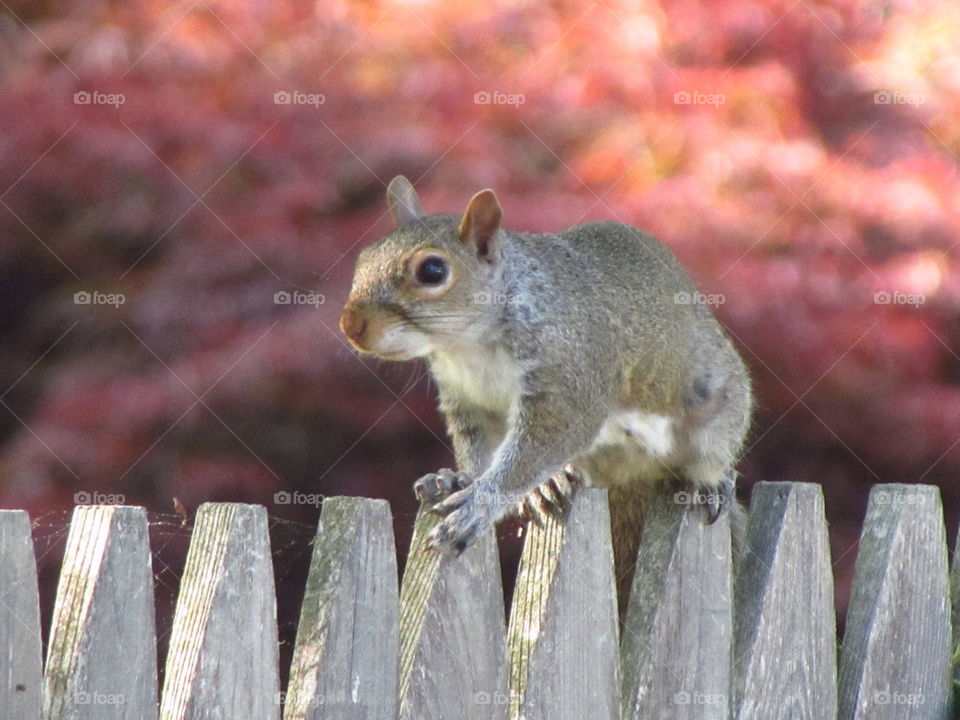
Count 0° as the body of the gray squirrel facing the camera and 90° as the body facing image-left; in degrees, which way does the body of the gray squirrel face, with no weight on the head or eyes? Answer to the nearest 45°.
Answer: approximately 45°
